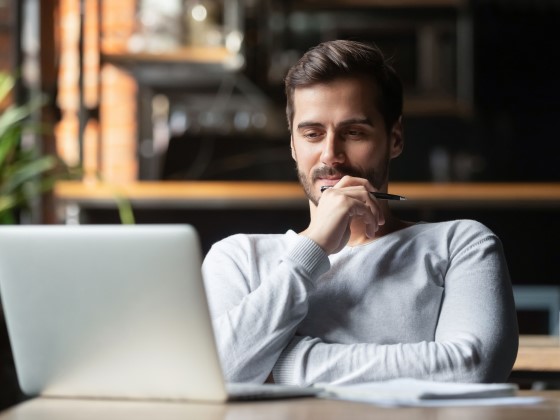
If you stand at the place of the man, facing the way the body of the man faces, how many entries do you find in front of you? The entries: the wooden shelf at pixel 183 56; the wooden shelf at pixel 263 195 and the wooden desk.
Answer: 1

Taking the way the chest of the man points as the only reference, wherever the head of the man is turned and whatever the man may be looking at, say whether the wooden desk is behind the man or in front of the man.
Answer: in front

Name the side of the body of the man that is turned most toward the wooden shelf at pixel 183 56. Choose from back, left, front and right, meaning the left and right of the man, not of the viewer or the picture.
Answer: back

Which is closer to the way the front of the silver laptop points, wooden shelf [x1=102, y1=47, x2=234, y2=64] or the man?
the man

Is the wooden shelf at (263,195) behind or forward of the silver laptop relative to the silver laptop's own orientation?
forward

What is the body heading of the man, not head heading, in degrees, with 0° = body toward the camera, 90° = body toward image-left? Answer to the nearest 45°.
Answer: approximately 0°

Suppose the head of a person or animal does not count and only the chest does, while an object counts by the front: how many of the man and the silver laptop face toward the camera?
1

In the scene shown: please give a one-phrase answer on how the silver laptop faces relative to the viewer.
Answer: facing away from the viewer and to the right of the viewer

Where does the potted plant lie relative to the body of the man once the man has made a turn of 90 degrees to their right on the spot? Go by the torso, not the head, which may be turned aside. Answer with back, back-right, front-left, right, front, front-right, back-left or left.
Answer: front-right

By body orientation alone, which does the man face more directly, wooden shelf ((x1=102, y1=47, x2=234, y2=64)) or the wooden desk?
the wooden desk

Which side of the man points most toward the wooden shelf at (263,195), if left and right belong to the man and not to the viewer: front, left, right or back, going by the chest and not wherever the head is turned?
back

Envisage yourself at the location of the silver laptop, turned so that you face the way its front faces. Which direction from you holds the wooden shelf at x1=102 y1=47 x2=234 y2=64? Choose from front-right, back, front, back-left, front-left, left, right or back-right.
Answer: front-left
